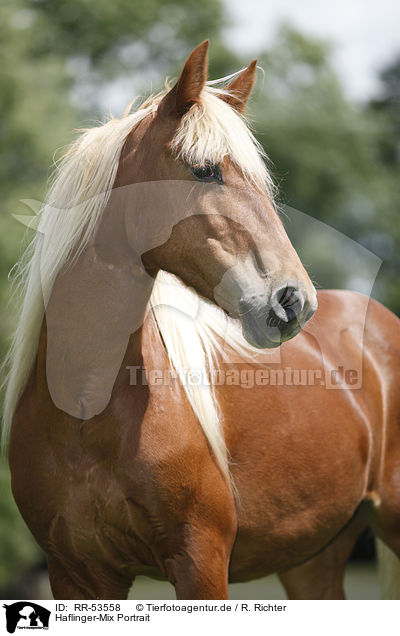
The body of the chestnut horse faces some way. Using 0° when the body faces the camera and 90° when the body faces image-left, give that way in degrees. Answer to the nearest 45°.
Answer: approximately 45°
